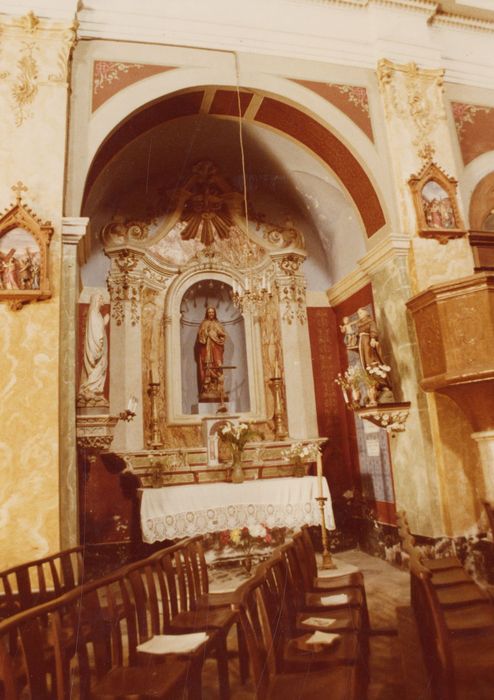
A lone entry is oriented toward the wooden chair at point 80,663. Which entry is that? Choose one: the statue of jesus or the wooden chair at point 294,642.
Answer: the statue of jesus

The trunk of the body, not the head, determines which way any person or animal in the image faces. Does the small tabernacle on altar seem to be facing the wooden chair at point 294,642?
yes

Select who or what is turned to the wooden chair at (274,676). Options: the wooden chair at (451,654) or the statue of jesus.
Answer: the statue of jesus

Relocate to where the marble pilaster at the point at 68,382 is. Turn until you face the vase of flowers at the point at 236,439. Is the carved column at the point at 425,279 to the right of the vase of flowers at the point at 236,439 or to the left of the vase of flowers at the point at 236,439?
right

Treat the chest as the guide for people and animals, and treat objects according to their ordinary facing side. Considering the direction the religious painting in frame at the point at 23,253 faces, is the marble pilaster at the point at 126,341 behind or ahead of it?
behind
